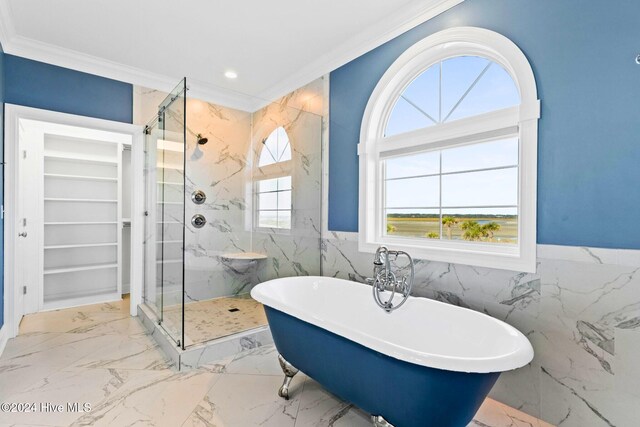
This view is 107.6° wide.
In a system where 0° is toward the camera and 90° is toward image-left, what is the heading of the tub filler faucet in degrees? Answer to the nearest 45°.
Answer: approximately 45°

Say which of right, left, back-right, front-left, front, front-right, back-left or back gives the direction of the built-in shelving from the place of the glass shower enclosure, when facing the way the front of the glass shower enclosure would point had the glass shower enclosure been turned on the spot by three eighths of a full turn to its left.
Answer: back-left

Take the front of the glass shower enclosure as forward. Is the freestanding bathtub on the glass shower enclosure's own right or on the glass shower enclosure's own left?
on the glass shower enclosure's own left

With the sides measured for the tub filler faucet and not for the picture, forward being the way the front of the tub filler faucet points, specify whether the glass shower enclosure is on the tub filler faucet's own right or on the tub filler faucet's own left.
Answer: on the tub filler faucet's own right

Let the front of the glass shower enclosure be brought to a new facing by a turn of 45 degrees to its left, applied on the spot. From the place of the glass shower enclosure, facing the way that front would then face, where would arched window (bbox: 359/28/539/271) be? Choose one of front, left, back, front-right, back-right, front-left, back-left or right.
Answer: front-left
